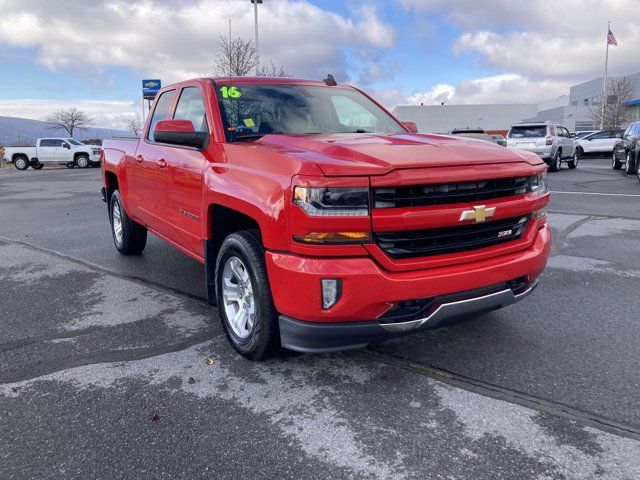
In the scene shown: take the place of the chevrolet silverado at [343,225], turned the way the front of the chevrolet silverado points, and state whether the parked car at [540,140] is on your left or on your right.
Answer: on your left

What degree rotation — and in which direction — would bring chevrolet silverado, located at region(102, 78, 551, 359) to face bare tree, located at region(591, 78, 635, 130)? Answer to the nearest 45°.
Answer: approximately 90° to its left

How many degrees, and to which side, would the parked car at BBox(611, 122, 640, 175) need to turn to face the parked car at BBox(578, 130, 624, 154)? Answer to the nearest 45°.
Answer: approximately 135° to its right

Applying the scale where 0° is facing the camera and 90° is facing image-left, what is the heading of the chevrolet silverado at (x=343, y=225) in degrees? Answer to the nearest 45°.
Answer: approximately 315°

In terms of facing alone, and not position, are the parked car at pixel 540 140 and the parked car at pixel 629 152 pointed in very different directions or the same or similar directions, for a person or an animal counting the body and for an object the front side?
very different directions

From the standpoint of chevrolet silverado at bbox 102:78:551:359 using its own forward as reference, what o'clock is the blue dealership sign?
The blue dealership sign is roughly at 7 o'clock from the chevrolet silverado.

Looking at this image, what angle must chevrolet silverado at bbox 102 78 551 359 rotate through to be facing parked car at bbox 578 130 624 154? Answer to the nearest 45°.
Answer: approximately 90° to its left

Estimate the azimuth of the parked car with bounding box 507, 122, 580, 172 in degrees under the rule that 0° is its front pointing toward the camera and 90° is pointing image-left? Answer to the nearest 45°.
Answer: approximately 225°
